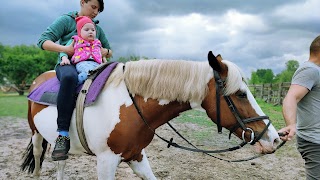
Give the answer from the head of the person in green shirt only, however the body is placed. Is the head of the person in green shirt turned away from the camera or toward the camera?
toward the camera

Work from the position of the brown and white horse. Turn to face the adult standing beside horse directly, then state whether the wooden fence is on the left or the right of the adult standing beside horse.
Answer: left

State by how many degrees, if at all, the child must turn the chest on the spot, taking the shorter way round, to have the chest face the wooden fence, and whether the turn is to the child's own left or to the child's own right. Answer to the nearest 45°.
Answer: approximately 90° to the child's own left

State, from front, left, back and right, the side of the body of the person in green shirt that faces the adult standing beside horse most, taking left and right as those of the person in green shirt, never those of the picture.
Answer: front

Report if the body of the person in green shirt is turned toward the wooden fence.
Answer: no
